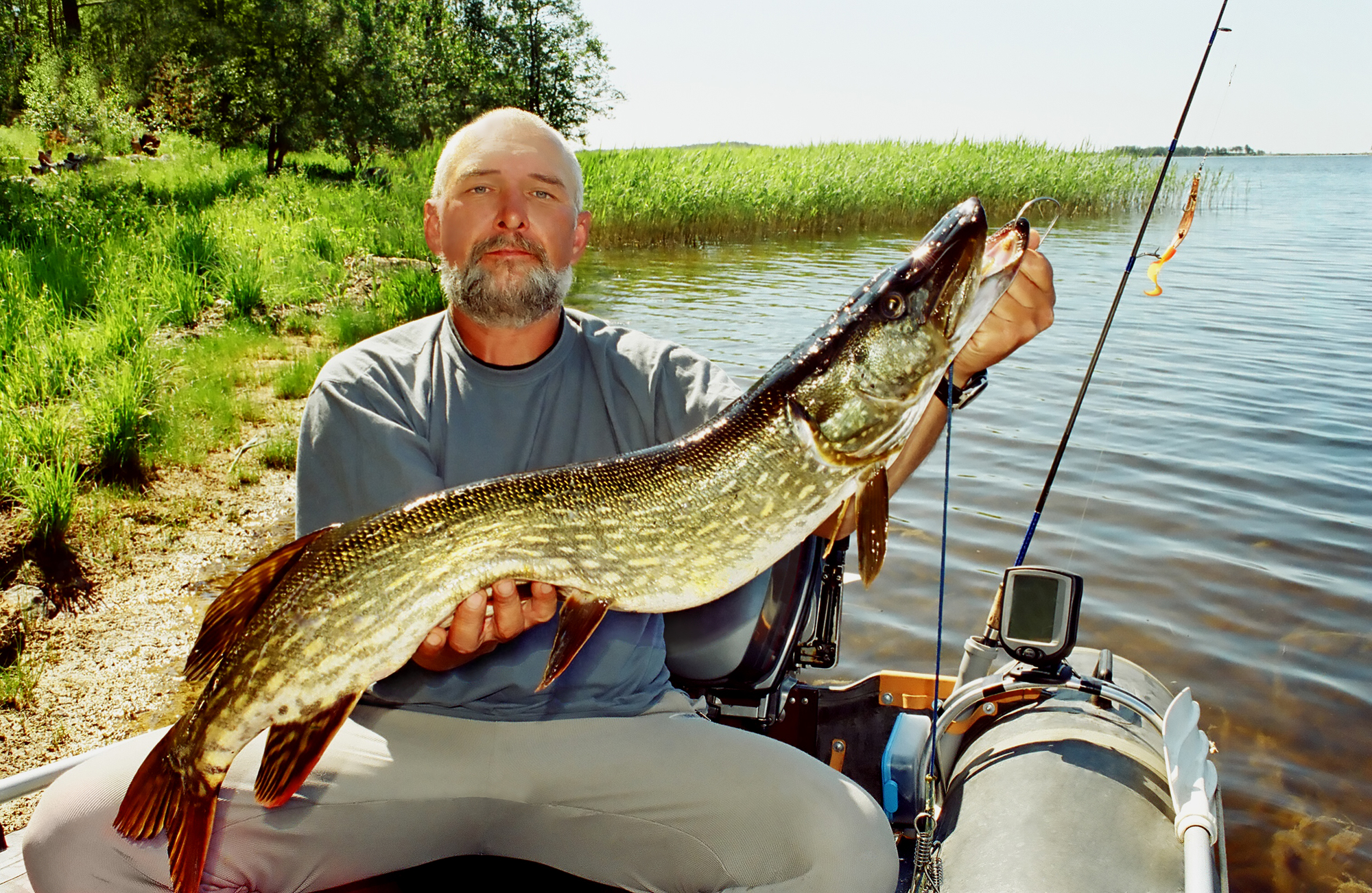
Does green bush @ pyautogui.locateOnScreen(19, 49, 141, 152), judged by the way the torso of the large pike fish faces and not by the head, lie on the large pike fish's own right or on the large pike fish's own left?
on the large pike fish's own left

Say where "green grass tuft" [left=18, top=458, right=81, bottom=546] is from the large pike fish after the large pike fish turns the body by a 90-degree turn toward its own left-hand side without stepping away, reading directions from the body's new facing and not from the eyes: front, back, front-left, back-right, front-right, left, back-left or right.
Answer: front-left

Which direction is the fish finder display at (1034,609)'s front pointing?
toward the camera

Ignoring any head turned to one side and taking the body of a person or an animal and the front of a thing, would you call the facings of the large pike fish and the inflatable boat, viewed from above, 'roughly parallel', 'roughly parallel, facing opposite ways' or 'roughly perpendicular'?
roughly perpendicular

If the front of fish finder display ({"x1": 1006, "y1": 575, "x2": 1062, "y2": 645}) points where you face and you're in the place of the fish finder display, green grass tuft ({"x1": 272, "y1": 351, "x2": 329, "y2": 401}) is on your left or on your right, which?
on your right

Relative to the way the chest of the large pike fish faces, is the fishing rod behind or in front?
in front

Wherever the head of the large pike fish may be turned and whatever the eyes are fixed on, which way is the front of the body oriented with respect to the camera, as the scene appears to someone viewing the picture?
to the viewer's right

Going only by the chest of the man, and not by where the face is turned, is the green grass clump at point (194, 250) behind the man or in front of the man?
behind

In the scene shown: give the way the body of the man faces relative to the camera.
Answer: toward the camera

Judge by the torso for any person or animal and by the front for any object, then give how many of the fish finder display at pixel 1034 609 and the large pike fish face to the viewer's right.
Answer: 1

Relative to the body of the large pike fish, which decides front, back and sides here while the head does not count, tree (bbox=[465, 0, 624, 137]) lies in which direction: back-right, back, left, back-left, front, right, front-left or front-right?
left

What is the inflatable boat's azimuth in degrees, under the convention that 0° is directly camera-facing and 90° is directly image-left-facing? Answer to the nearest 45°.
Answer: approximately 0°

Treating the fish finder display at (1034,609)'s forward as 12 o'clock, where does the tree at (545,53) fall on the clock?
The tree is roughly at 5 o'clock from the fish finder display.

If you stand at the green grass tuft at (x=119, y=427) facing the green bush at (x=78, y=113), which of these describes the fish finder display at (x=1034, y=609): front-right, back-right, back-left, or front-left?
back-right
